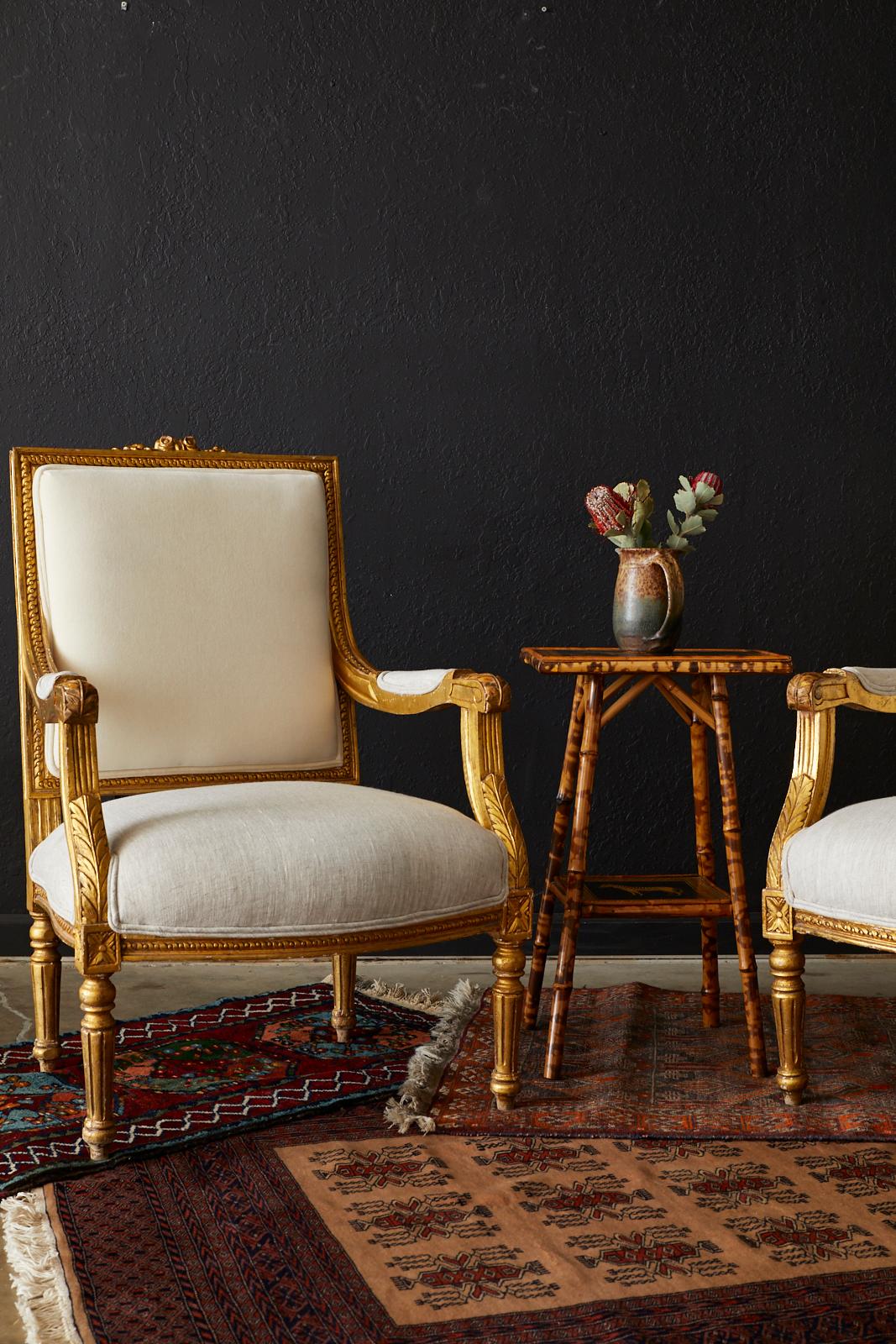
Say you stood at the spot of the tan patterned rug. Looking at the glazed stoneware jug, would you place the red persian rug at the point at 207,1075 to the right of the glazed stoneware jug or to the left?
left

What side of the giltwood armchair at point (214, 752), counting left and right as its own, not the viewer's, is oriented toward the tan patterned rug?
front

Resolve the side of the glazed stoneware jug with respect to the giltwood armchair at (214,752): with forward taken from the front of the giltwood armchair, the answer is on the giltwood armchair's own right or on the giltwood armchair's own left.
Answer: on the giltwood armchair's own left

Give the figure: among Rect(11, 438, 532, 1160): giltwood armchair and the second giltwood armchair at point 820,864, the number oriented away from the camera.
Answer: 0

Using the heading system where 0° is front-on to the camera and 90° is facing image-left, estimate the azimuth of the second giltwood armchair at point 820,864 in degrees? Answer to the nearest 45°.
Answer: approximately 45°

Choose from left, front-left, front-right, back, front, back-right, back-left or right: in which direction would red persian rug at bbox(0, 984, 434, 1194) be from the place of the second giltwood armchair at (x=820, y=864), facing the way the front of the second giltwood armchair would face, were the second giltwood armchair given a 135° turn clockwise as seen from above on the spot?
left

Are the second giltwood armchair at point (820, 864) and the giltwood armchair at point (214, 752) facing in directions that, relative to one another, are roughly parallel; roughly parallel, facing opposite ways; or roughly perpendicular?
roughly perpendicular
